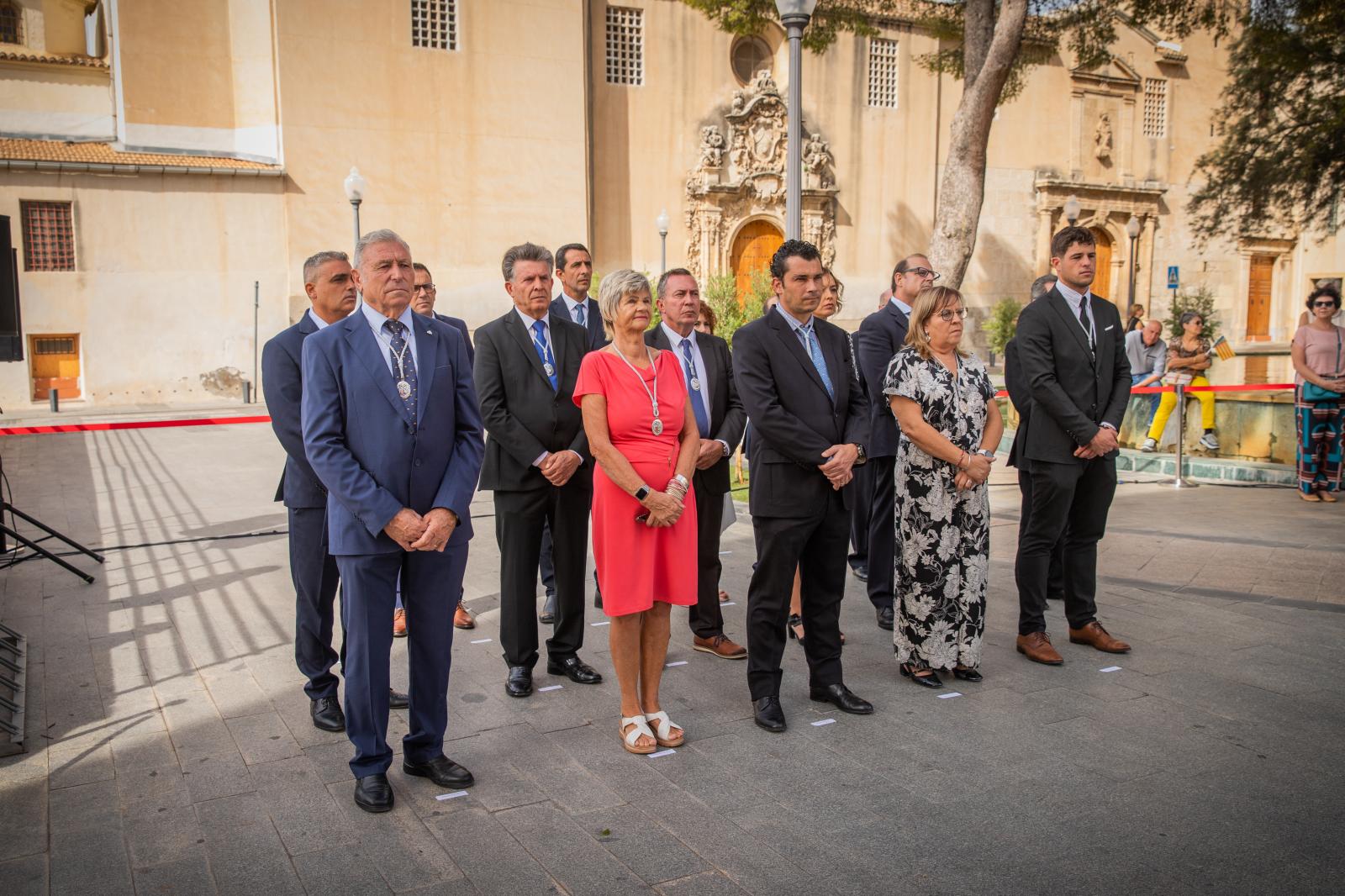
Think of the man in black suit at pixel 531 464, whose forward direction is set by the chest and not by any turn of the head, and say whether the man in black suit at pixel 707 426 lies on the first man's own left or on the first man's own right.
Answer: on the first man's own left

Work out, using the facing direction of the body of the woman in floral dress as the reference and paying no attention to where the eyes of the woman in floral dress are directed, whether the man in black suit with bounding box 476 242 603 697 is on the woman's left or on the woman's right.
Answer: on the woman's right

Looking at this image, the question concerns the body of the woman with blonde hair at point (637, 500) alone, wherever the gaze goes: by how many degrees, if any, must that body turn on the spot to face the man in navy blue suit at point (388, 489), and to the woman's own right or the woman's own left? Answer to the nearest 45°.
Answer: approximately 90° to the woman's own right

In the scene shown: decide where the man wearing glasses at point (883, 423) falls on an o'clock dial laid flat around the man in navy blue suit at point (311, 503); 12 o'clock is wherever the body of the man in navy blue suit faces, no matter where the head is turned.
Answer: The man wearing glasses is roughly at 10 o'clock from the man in navy blue suit.

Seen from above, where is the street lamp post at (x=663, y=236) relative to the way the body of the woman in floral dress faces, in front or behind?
behind

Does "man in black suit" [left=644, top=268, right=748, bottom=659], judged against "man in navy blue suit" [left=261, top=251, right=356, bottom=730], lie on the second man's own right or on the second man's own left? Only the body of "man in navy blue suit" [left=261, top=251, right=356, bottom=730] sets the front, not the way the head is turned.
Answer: on the second man's own left

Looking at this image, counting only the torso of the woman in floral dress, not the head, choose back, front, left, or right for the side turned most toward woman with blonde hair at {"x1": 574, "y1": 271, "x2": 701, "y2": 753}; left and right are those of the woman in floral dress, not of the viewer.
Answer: right

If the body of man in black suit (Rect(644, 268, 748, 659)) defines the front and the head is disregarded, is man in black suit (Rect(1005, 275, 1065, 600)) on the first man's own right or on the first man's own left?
on the first man's own left

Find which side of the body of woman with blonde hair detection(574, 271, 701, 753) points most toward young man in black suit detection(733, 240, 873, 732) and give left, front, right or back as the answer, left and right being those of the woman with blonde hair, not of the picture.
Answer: left

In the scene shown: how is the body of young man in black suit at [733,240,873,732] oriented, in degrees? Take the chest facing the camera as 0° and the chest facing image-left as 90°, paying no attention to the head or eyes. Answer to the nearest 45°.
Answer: approximately 315°

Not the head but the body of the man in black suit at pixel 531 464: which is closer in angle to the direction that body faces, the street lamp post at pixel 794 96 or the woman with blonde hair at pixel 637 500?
the woman with blonde hair
